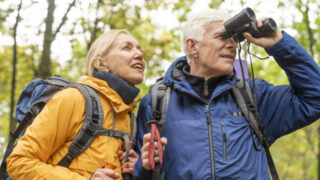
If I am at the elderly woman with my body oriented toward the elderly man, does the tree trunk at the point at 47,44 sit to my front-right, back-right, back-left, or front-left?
back-left

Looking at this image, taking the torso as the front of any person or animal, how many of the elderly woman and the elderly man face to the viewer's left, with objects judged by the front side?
0

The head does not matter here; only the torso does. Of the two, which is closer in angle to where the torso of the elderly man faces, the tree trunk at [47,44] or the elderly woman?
the elderly woman

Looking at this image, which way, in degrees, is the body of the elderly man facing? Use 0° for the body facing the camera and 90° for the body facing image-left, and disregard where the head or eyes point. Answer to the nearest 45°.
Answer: approximately 0°

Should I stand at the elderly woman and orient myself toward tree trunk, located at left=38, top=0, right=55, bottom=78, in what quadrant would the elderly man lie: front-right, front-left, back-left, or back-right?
back-right

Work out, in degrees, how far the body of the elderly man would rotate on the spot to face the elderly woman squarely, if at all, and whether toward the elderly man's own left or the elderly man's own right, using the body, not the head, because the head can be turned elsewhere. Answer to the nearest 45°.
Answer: approximately 90° to the elderly man's own right

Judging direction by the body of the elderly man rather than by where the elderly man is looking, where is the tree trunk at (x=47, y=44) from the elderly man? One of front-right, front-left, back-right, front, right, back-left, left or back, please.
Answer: back-right

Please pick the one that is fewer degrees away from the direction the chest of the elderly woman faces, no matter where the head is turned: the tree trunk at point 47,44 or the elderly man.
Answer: the elderly man

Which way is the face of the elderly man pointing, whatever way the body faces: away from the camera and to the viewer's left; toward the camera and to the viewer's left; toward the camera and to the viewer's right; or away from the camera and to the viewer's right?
toward the camera and to the viewer's right
